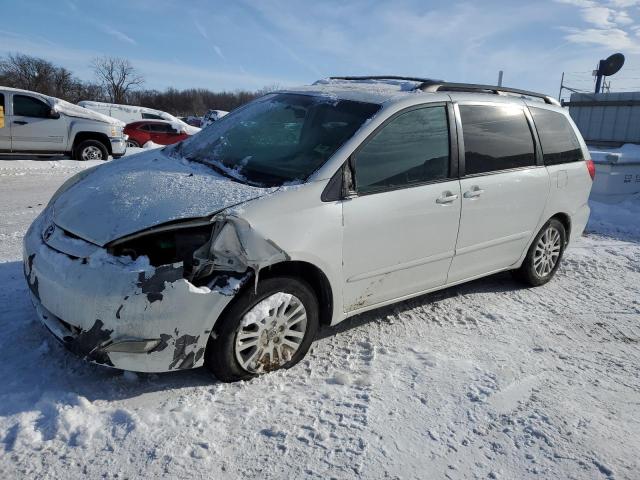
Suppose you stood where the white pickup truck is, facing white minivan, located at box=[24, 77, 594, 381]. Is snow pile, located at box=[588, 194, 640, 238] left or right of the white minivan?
left

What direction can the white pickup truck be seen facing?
to the viewer's right

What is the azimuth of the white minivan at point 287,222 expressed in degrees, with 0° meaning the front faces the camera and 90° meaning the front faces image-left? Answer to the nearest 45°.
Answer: approximately 45°

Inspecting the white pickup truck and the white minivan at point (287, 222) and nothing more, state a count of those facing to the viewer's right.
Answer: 1

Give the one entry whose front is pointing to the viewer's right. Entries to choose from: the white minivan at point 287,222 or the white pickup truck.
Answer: the white pickup truck

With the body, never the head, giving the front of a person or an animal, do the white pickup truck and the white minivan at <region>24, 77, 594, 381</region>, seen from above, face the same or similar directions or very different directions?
very different directions

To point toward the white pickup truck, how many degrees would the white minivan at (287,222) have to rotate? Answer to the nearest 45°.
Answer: approximately 90° to its right

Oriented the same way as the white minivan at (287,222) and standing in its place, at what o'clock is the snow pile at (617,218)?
The snow pile is roughly at 6 o'clock from the white minivan.
